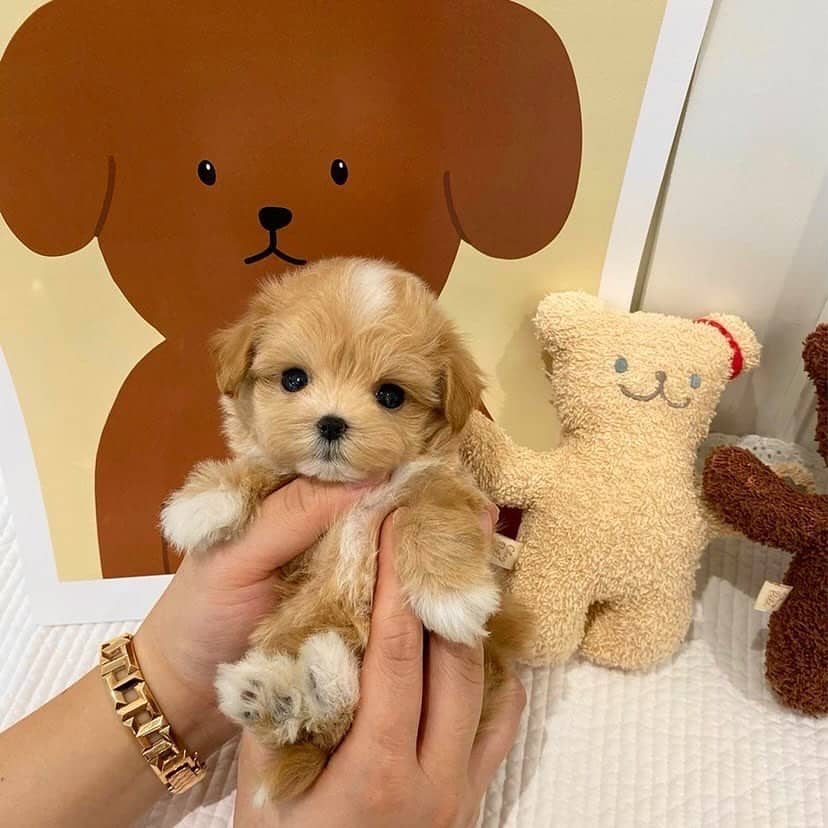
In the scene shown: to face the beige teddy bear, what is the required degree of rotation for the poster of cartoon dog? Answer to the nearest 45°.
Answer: approximately 90° to its left

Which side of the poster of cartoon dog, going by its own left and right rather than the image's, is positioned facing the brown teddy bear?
left

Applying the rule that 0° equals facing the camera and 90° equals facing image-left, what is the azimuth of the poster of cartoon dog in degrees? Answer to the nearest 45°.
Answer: approximately 0°

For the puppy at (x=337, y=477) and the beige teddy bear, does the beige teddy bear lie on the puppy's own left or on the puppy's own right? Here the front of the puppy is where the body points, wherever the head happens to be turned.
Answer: on the puppy's own left

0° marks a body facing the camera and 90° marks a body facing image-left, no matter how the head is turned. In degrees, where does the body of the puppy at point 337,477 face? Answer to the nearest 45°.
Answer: approximately 0°

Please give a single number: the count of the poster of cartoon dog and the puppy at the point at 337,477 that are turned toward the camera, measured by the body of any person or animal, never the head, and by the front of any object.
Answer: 2
